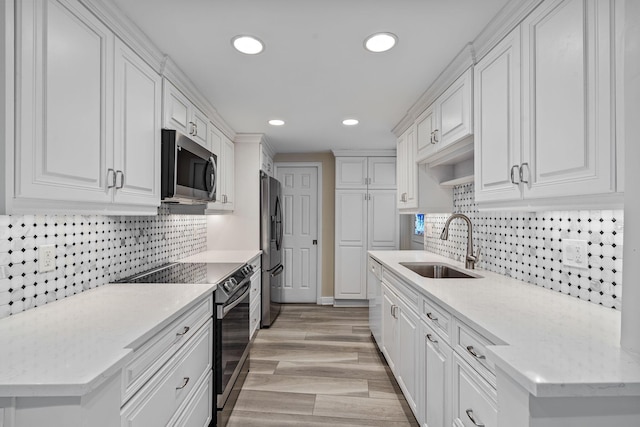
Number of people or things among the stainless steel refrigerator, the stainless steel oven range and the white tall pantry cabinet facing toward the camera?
1

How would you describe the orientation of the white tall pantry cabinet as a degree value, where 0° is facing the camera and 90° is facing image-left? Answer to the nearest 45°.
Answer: approximately 0°

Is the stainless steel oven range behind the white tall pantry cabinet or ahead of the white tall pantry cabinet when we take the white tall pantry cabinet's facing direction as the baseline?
ahead

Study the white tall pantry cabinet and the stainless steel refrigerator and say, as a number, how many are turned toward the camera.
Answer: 1

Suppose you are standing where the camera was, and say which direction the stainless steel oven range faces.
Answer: facing to the right of the viewer

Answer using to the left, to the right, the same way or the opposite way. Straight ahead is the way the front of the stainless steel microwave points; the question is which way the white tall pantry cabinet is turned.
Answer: to the right

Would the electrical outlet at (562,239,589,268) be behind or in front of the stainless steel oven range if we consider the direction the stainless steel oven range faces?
in front

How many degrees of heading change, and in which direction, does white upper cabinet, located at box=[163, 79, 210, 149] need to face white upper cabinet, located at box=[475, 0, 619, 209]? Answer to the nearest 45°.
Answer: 0° — it already faces it

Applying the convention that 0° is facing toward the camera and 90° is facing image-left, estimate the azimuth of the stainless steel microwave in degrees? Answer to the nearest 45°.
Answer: approximately 315°

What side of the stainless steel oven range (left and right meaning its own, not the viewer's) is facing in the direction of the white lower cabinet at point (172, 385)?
right
